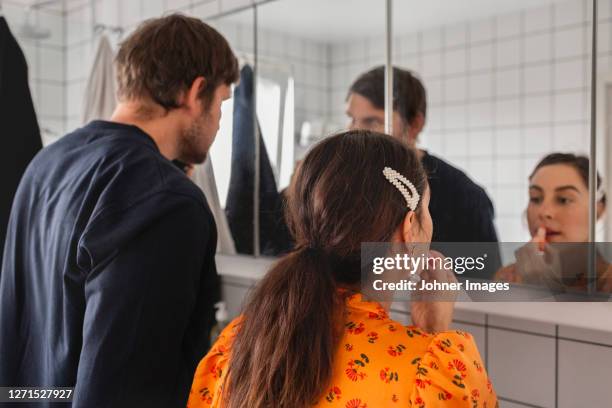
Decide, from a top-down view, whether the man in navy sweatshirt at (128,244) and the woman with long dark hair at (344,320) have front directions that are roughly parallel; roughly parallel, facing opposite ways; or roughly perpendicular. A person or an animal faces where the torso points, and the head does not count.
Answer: roughly parallel

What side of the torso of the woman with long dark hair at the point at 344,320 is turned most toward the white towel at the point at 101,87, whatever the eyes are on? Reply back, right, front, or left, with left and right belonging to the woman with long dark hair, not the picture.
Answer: left

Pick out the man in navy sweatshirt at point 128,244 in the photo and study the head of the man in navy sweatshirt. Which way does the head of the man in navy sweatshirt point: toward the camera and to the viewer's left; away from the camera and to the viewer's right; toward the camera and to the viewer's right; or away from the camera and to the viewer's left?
away from the camera and to the viewer's right

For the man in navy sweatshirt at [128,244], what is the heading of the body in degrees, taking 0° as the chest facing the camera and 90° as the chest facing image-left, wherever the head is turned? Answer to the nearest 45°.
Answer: approximately 225°

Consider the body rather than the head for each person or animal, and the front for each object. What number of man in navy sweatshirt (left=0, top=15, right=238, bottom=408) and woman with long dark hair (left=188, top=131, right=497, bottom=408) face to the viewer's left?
0

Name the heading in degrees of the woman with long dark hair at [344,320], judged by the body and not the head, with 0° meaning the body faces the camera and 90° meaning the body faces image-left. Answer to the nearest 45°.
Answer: approximately 225°

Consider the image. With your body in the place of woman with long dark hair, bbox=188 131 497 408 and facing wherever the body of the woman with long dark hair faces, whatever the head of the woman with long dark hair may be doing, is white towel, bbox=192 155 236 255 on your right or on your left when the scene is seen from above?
on your left

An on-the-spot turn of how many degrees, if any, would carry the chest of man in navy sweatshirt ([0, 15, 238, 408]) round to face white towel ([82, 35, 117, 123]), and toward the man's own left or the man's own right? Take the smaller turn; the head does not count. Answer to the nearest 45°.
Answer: approximately 45° to the man's own left
